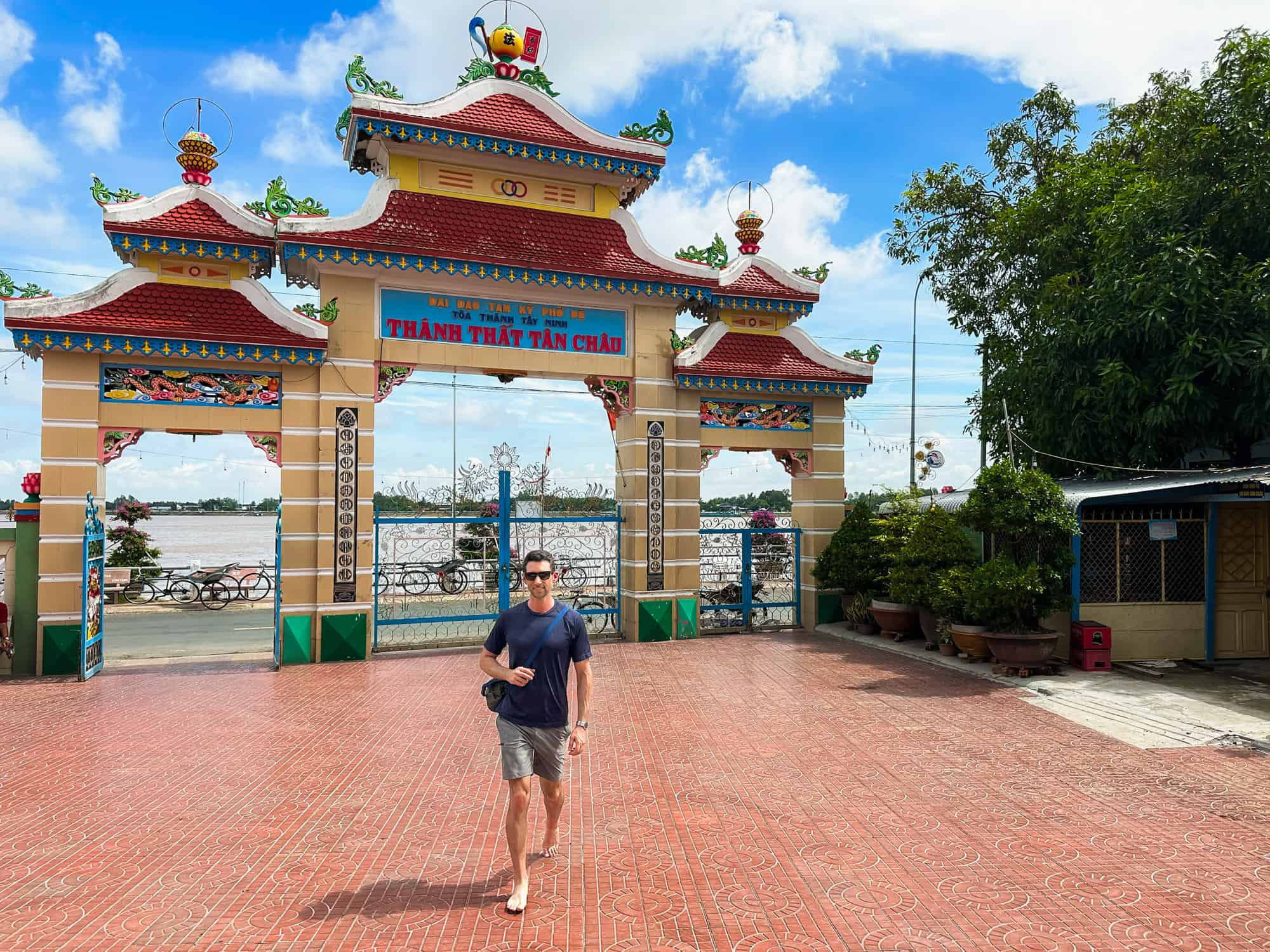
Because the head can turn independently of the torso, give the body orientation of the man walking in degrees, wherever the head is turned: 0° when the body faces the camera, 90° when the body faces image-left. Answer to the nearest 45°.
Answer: approximately 0°

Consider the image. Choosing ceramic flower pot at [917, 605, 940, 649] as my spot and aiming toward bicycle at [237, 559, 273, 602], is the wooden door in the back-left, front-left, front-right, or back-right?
back-right

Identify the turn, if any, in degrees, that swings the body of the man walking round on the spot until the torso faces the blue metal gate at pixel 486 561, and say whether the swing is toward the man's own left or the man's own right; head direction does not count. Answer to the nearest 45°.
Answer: approximately 180°

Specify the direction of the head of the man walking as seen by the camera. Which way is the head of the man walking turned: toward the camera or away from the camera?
toward the camera

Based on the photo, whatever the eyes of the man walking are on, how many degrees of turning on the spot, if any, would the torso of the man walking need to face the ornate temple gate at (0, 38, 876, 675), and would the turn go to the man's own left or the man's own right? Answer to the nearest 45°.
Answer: approximately 180°

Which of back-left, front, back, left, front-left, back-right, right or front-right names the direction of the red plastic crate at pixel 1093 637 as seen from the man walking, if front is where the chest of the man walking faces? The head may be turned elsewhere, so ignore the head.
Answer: back-left

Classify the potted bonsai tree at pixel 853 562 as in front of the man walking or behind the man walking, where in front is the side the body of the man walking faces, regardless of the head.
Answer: behind
